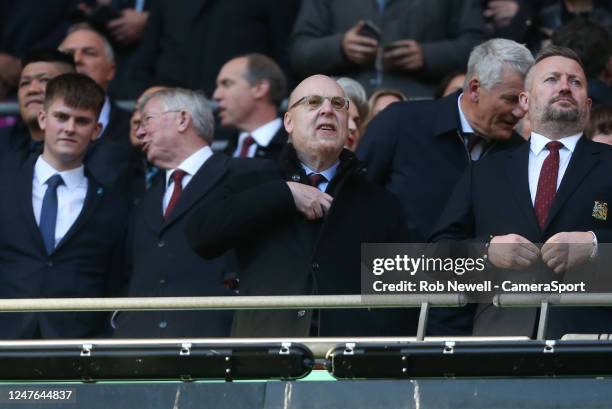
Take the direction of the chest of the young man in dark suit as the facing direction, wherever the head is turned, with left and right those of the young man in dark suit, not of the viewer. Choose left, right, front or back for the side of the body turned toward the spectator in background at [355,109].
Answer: left

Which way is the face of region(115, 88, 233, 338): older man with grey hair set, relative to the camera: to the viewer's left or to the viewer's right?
to the viewer's left

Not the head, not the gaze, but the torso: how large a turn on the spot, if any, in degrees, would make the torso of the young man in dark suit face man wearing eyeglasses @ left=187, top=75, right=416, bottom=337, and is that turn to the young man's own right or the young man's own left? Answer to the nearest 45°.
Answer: approximately 45° to the young man's own left

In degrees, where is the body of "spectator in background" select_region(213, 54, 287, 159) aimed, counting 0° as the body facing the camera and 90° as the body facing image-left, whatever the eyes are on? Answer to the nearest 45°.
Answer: approximately 45°

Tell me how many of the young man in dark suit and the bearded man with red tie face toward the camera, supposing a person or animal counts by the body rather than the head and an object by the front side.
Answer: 2

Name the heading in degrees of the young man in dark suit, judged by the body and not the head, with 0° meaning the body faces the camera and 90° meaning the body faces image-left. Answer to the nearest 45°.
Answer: approximately 0°

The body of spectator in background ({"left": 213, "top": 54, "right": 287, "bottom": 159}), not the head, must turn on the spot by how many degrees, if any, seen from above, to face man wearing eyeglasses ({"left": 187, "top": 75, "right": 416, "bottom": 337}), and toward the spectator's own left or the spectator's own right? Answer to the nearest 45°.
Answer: approximately 45° to the spectator's own left

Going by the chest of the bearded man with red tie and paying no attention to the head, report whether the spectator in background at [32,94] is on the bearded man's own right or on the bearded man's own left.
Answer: on the bearded man's own right
